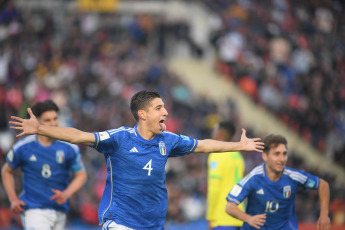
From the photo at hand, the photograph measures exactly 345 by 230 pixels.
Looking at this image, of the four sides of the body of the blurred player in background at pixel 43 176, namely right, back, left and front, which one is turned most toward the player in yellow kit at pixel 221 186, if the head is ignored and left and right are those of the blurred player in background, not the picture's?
left

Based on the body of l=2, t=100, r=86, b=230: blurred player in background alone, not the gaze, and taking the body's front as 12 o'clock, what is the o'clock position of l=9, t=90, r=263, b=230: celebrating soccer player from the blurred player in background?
The celebrating soccer player is roughly at 11 o'clock from the blurred player in background.

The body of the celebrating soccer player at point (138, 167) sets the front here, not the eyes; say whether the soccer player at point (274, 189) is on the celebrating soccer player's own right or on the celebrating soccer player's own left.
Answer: on the celebrating soccer player's own left

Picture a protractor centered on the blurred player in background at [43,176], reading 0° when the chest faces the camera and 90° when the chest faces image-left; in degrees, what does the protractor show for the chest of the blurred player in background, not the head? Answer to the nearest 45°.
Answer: approximately 0°

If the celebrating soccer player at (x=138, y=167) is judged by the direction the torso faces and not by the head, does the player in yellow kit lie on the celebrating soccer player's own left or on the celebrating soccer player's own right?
on the celebrating soccer player's own left
